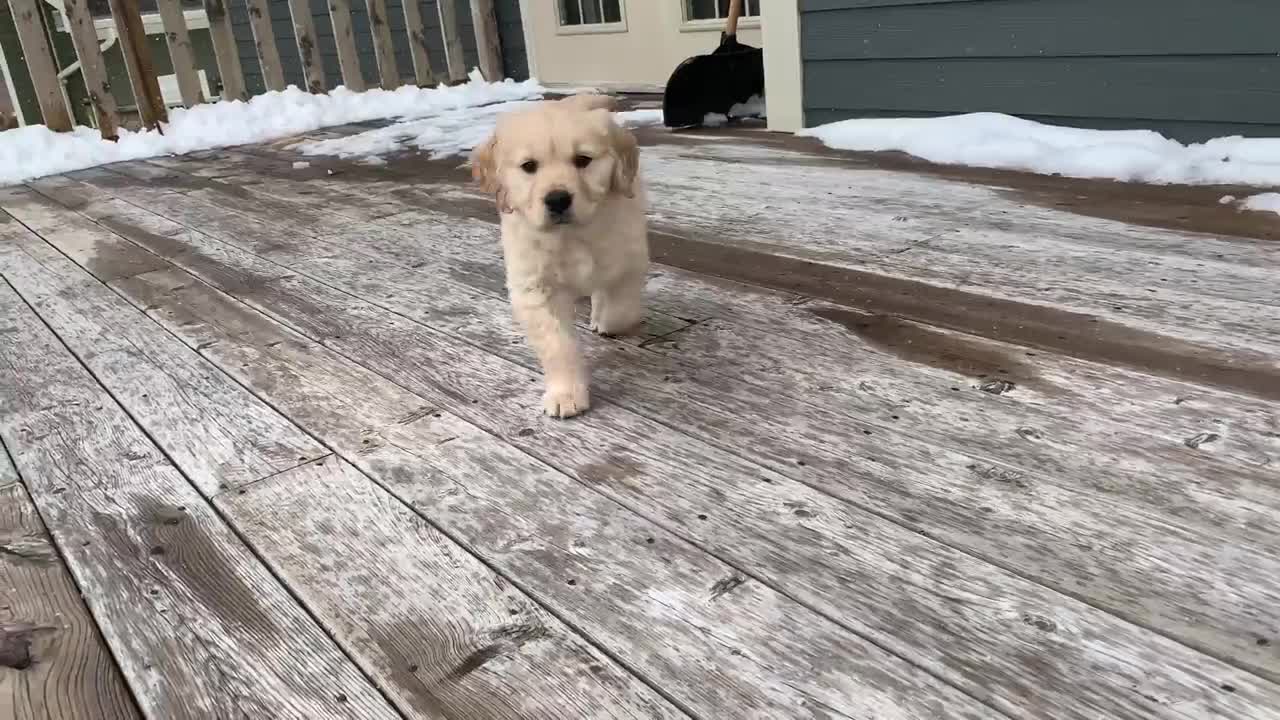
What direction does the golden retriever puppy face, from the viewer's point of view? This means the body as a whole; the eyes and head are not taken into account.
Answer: toward the camera

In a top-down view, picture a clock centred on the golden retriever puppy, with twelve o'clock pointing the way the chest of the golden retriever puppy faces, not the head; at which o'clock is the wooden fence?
The wooden fence is roughly at 5 o'clock from the golden retriever puppy.

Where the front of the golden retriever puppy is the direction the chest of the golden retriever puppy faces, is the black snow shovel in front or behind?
behind

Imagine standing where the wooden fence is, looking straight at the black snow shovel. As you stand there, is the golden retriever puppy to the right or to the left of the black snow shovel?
right
